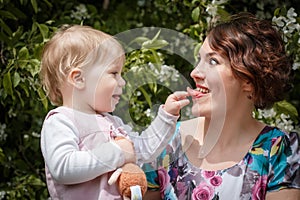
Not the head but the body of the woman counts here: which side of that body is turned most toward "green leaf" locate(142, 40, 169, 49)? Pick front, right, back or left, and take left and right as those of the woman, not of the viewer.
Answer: right

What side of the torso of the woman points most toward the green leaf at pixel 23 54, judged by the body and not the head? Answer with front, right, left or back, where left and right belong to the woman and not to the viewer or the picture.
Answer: right

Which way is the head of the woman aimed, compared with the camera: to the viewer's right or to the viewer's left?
to the viewer's left

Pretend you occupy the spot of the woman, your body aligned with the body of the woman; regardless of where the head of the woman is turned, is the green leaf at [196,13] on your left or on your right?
on your right

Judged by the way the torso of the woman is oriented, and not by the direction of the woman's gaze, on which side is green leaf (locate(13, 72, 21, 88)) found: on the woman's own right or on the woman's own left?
on the woman's own right

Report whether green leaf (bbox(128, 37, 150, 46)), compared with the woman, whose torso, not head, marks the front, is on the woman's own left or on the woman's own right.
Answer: on the woman's own right

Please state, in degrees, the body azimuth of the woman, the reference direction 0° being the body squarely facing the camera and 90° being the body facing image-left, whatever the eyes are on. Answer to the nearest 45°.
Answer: approximately 45°
